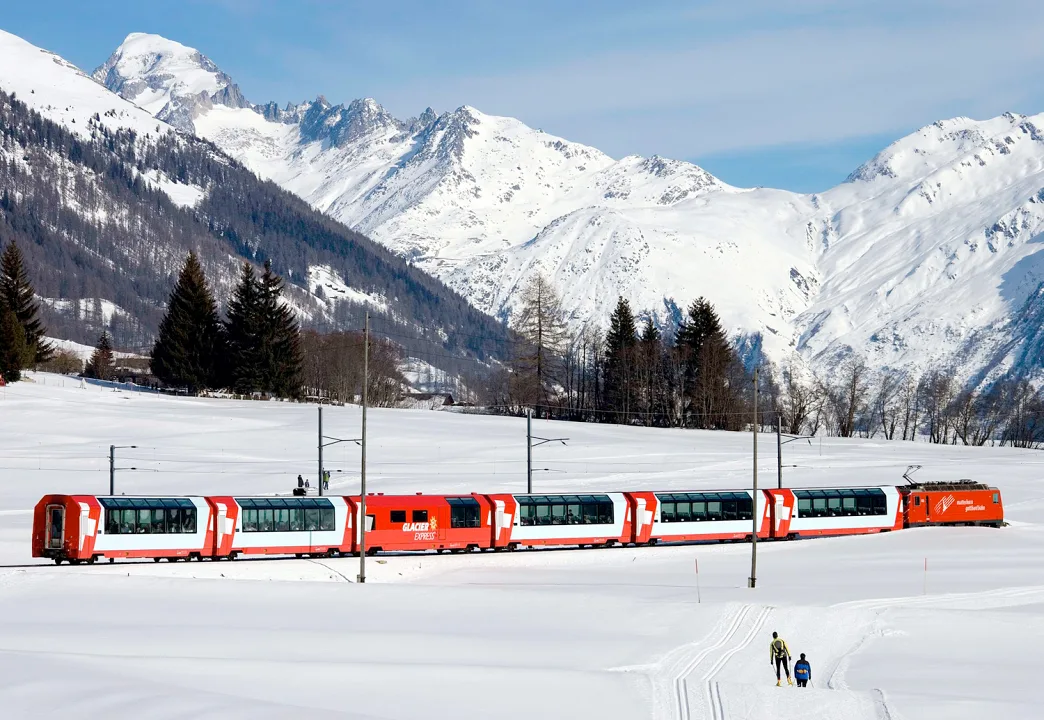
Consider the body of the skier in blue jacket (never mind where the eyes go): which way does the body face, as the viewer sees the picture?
away from the camera
